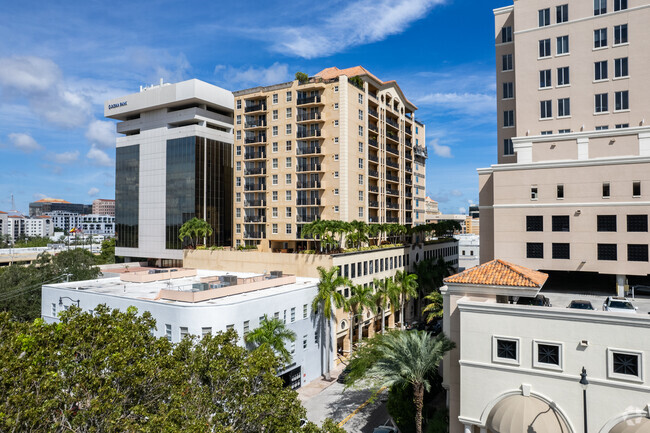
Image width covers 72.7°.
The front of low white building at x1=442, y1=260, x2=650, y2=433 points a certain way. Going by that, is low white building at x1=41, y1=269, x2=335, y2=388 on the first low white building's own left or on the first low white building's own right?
on the first low white building's own right

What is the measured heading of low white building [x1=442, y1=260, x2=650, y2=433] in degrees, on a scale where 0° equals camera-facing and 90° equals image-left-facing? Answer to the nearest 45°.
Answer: approximately 0°

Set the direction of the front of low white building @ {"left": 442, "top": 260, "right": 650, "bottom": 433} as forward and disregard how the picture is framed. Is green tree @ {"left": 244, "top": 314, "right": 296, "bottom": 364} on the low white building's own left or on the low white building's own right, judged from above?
on the low white building's own right
